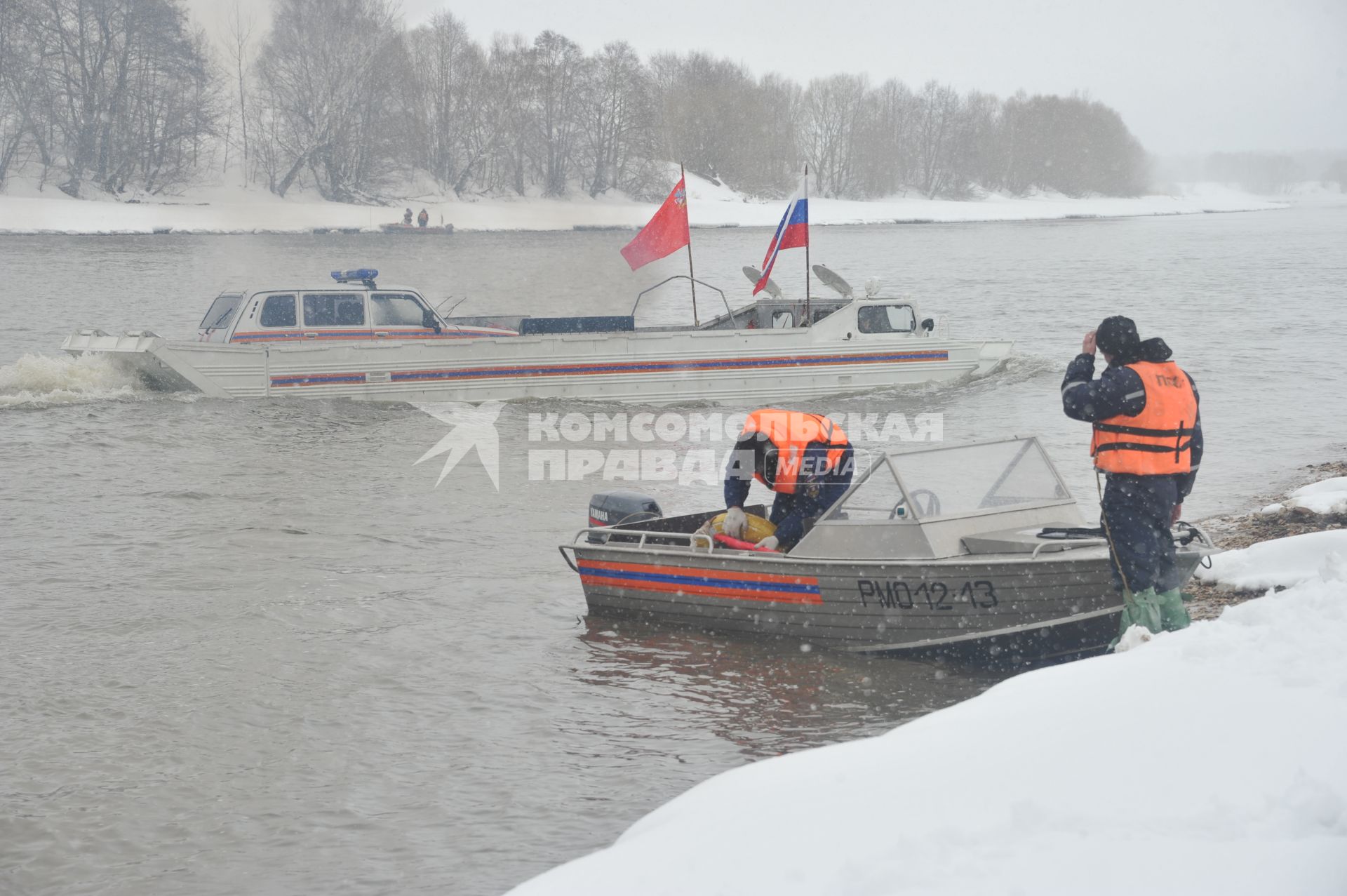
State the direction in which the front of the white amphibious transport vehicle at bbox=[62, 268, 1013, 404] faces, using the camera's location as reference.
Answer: facing to the right of the viewer

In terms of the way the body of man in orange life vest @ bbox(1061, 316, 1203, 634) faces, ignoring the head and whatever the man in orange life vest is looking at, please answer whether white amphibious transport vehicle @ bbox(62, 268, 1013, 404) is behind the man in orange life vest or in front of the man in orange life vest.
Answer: in front

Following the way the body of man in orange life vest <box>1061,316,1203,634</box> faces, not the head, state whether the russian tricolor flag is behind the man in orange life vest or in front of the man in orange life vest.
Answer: in front

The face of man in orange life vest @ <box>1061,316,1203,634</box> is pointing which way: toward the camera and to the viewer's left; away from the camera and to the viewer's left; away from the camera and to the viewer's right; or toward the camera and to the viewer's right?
away from the camera and to the viewer's left

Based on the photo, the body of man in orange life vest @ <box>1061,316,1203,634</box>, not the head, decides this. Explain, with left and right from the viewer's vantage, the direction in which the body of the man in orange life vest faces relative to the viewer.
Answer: facing away from the viewer and to the left of the viewer

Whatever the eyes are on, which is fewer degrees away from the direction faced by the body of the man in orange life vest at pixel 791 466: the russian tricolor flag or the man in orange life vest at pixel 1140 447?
the man in orange life vest

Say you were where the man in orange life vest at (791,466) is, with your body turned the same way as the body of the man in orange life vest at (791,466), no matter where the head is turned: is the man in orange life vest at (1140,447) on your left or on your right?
on your left

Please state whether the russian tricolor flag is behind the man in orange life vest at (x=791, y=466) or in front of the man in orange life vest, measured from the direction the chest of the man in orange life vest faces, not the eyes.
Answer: behind

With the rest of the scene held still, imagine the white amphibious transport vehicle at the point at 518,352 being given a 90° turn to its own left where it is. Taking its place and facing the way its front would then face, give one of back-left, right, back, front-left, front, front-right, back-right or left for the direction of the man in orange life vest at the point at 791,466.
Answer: back
